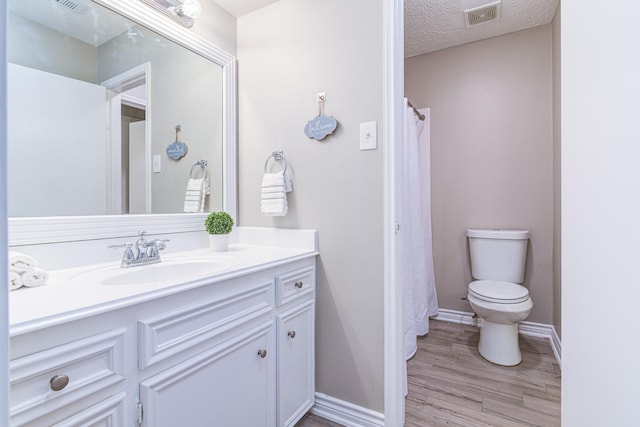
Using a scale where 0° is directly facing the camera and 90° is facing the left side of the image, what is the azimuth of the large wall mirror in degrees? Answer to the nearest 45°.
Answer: approximately 315°

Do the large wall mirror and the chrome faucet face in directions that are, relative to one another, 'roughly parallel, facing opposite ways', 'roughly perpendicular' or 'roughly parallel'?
roughly parallel

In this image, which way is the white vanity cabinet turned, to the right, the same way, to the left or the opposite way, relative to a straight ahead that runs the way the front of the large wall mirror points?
the same way

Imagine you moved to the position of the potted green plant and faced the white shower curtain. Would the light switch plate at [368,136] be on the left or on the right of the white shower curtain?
right

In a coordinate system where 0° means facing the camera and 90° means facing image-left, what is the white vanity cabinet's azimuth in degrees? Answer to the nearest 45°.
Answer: approximately 315°

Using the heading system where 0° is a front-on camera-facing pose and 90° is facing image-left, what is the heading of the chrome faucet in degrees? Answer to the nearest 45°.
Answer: approximately 315°

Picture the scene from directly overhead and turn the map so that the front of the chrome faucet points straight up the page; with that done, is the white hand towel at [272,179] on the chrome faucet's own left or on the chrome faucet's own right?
on the chrome faucet's own left

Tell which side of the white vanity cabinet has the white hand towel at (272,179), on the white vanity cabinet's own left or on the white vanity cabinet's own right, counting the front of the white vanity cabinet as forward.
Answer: on the white vanity cabinet's own left
